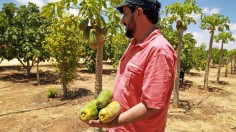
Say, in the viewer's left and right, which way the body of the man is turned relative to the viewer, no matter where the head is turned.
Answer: facing to the left of the viewer

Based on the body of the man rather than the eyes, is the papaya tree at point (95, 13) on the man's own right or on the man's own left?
on the man's own right

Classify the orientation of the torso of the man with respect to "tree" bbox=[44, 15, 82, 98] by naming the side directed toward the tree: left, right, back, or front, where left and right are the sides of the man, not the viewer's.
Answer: right

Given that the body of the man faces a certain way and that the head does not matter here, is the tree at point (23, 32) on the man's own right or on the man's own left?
on the man's own right

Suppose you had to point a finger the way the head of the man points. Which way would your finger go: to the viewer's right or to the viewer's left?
to the viewer's left
